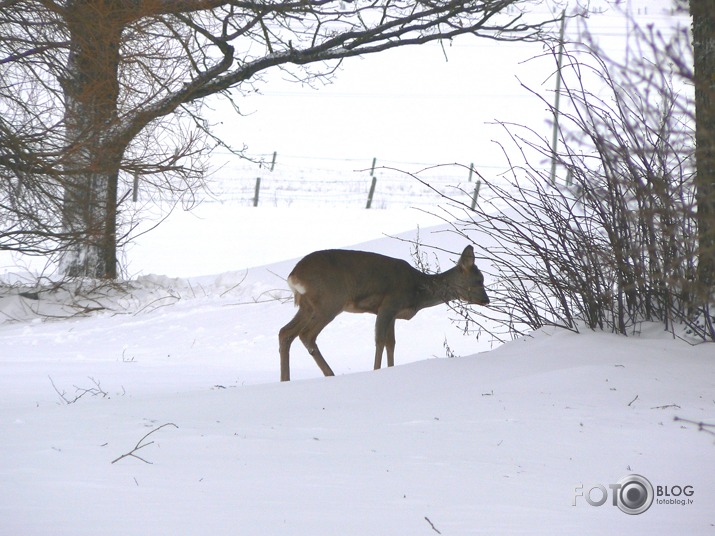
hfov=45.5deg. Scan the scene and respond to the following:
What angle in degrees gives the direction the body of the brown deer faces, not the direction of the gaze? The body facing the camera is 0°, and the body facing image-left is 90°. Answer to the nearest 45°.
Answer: approximately 270°

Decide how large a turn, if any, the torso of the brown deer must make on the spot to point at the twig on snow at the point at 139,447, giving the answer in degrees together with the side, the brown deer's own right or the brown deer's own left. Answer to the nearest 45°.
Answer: approximately 90° to the brown deer's own right

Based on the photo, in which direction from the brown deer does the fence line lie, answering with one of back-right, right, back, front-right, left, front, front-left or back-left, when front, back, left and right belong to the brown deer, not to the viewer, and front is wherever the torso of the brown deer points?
left
